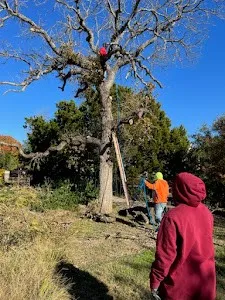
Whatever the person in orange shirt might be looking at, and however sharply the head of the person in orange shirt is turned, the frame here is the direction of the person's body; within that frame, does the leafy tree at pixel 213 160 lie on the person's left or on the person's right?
on the person's right

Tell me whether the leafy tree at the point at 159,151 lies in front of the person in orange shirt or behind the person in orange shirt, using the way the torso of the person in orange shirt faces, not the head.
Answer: in front

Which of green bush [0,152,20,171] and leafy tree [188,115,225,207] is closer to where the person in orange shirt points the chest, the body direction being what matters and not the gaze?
the green bush

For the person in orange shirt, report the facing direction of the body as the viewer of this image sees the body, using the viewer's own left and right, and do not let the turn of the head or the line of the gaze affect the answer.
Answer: facing away from the viewer and to the left of the viewer

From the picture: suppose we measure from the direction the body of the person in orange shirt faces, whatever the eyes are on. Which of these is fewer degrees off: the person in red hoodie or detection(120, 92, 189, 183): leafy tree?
the leafy tree

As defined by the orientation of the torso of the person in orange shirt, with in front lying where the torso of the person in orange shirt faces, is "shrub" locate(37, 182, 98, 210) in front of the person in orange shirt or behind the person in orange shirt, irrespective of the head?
in front

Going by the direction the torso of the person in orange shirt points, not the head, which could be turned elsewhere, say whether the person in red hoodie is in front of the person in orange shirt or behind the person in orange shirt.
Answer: behind

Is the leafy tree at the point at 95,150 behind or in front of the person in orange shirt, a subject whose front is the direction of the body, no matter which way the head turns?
in front
